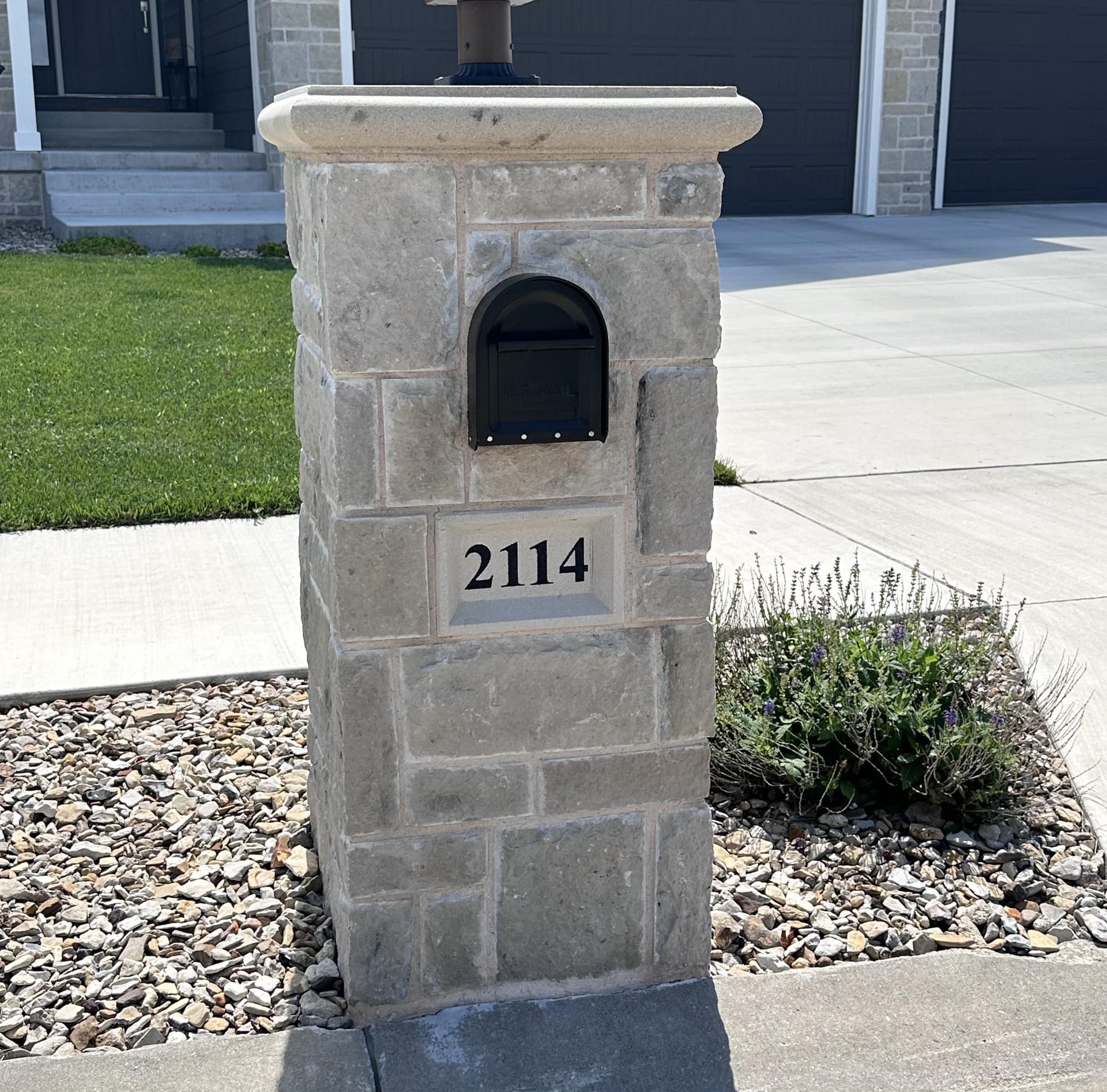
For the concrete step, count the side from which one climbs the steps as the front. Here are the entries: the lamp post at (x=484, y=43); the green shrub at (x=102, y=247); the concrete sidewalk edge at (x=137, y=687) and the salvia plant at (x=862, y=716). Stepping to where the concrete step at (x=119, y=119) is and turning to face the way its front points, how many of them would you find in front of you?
4

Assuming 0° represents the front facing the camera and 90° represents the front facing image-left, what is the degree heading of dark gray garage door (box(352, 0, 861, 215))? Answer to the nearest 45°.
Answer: approximately 0°

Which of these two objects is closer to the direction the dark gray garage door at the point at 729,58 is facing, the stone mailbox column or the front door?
the stone mailbox column

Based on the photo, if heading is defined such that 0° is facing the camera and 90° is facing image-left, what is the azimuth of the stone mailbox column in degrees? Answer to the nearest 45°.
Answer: approximately 0°

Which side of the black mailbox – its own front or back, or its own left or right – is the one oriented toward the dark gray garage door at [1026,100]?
back

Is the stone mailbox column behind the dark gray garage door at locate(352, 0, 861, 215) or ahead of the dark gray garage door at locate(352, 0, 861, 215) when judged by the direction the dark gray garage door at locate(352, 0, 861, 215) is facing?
ahead

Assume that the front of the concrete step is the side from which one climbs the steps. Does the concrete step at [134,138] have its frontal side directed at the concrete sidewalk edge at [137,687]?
yes

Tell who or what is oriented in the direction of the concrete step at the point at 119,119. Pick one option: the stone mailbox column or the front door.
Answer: the front door

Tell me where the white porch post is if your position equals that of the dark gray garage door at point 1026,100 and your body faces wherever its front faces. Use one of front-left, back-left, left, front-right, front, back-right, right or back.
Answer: front-right

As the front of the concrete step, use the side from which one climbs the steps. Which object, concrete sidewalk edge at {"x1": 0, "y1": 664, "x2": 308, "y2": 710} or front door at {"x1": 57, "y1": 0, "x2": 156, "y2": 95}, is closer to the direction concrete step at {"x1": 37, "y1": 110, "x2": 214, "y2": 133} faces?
the concrete sidewalk edge
